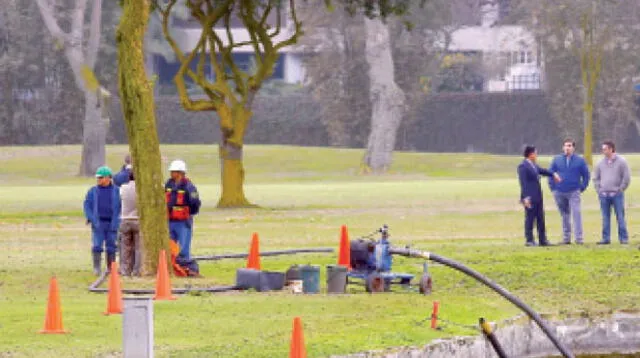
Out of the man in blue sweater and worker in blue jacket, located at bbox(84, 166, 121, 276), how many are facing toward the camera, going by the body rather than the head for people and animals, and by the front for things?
2

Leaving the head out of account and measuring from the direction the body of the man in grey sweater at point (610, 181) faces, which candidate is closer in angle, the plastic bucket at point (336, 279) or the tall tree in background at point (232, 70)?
the plastic bucket

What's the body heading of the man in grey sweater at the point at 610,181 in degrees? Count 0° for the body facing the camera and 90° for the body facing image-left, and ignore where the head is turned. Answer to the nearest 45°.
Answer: approximately 45°

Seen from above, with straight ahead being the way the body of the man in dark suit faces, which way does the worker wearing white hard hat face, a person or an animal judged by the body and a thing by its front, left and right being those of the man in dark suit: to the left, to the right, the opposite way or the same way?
to the right

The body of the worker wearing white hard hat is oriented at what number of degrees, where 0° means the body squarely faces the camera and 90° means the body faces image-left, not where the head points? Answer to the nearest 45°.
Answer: approximately 45°

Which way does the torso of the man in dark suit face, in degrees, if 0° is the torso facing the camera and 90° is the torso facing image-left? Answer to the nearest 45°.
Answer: approximately 315°
